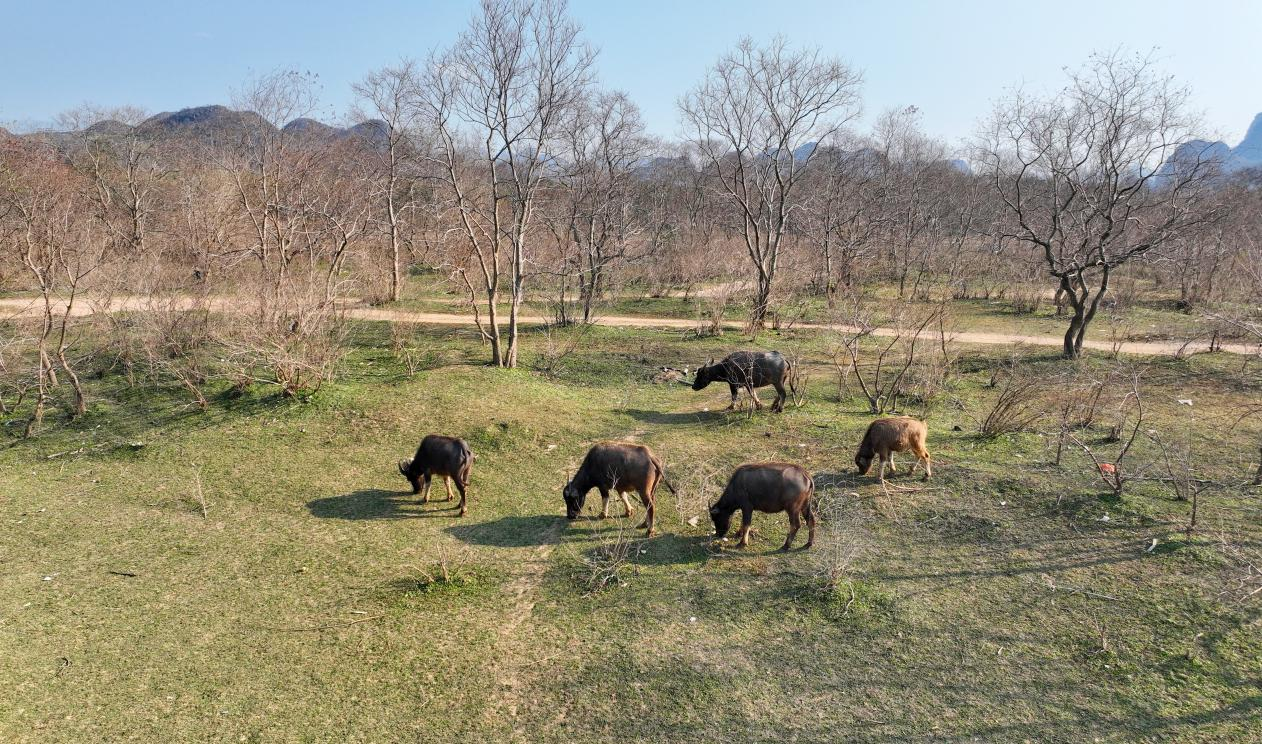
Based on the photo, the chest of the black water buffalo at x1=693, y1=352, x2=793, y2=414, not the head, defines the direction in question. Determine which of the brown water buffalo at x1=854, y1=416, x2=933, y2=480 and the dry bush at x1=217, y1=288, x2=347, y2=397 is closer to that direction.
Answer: the dry bush

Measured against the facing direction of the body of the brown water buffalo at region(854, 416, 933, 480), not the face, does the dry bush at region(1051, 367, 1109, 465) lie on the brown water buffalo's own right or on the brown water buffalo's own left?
on the brown water buffalo's own right

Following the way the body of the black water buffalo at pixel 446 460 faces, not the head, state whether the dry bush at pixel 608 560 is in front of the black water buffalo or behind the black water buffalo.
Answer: behind

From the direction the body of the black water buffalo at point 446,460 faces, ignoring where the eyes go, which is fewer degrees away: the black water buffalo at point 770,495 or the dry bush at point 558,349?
the dry bush

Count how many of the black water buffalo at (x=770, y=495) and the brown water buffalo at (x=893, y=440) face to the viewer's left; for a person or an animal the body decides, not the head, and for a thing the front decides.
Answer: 2

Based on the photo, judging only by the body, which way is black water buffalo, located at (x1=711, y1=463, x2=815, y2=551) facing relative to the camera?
to the viewer's left

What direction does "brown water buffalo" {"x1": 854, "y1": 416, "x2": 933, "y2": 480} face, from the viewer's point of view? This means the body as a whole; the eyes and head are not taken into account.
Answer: to the viewer's left

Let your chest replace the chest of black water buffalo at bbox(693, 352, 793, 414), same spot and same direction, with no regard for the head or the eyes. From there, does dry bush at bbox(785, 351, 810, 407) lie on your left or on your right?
on your right

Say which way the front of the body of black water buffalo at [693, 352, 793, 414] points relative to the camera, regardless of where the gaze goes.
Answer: to the viewer's left

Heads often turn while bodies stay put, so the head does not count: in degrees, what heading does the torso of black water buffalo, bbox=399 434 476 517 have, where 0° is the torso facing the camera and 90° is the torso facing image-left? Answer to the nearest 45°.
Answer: approximately 135°

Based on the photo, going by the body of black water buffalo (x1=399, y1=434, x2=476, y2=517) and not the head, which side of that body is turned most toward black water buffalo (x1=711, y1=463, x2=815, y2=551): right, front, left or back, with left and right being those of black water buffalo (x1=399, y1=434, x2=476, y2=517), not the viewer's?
back

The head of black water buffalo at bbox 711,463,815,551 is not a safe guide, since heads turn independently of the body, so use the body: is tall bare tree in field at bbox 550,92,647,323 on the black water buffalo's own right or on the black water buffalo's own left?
on the black water buffalo's own right
